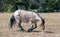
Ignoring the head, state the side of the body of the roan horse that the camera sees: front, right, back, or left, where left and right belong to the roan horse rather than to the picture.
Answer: right
